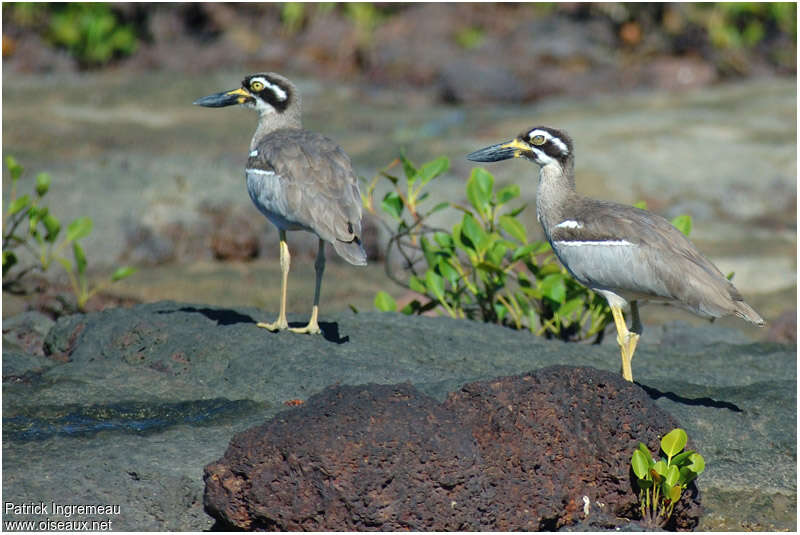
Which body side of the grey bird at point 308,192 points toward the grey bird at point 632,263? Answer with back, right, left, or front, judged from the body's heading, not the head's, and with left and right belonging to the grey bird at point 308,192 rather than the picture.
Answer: back

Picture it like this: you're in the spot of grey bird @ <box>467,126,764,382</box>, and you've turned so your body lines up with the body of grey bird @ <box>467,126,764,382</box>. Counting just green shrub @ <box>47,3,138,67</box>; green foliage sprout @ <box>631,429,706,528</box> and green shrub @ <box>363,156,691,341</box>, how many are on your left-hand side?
1

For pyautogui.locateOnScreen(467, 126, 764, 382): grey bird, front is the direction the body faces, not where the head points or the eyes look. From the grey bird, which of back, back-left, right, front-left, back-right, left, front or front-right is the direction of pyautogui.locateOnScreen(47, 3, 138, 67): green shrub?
front-right

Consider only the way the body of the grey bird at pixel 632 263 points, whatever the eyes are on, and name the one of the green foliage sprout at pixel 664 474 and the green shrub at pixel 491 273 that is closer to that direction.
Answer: the green shrub

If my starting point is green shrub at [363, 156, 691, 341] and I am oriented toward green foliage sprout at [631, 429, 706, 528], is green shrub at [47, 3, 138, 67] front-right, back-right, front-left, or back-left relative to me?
back-right

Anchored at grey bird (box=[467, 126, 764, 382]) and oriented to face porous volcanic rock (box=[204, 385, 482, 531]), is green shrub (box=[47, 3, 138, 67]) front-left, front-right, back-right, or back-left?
back-right

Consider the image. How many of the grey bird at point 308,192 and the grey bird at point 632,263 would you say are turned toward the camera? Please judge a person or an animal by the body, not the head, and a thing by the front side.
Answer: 0

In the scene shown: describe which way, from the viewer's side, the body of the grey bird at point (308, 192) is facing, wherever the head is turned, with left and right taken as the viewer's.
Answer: facing away from the viewer and to the left of the viewer

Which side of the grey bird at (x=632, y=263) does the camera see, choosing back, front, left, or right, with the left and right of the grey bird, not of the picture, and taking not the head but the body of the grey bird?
left

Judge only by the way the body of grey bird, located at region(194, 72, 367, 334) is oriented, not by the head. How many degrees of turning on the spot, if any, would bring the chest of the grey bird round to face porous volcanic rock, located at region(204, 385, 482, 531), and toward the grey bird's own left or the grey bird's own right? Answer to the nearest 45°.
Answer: approximately 135° to the grey bird's own left
